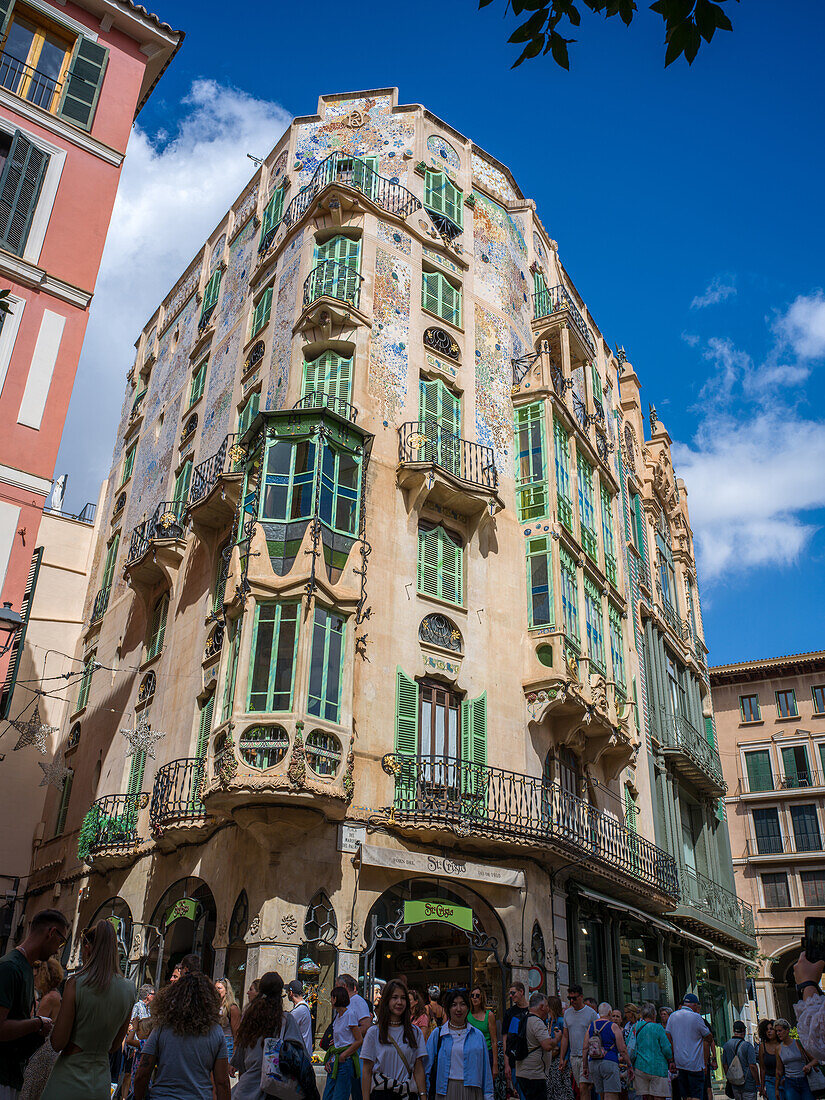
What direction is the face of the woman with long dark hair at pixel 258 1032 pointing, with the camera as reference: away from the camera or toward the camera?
away from the camera

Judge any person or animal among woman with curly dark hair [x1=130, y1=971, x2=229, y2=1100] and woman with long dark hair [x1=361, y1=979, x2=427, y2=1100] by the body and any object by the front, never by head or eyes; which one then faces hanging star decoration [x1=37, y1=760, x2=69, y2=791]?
woman with curly dark hair [x1=130, y1=971, x2=229, y2=1100]

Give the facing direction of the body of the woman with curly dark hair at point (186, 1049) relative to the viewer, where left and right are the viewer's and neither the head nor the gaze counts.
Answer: facing away from the viewer

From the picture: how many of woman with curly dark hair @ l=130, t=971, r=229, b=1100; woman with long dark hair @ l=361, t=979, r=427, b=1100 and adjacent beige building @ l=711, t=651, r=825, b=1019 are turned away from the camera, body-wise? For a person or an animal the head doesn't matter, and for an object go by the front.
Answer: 1

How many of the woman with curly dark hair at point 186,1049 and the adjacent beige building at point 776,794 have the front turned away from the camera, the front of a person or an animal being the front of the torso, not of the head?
1

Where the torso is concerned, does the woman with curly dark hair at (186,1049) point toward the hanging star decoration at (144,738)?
yes

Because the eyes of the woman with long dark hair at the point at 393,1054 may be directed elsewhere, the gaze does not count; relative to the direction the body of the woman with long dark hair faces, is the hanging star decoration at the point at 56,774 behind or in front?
behind

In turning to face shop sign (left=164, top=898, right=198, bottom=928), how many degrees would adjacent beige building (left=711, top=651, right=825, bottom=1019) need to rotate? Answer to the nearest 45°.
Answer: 0° — it already faces it

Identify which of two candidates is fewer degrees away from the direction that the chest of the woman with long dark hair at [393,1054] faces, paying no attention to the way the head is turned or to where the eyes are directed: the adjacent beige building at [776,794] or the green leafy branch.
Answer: the green leafy branch

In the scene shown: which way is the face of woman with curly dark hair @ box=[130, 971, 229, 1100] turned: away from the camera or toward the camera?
away from the camera

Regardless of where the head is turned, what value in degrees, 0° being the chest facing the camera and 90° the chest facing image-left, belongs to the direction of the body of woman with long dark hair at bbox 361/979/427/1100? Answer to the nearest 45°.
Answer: approximately 0°

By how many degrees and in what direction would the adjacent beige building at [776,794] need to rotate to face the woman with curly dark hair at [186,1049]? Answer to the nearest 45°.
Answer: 0° — it already faces them

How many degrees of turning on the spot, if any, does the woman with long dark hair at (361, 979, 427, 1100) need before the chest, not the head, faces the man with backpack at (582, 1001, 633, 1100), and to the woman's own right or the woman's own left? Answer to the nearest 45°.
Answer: approximately 135° to the woman's own left
